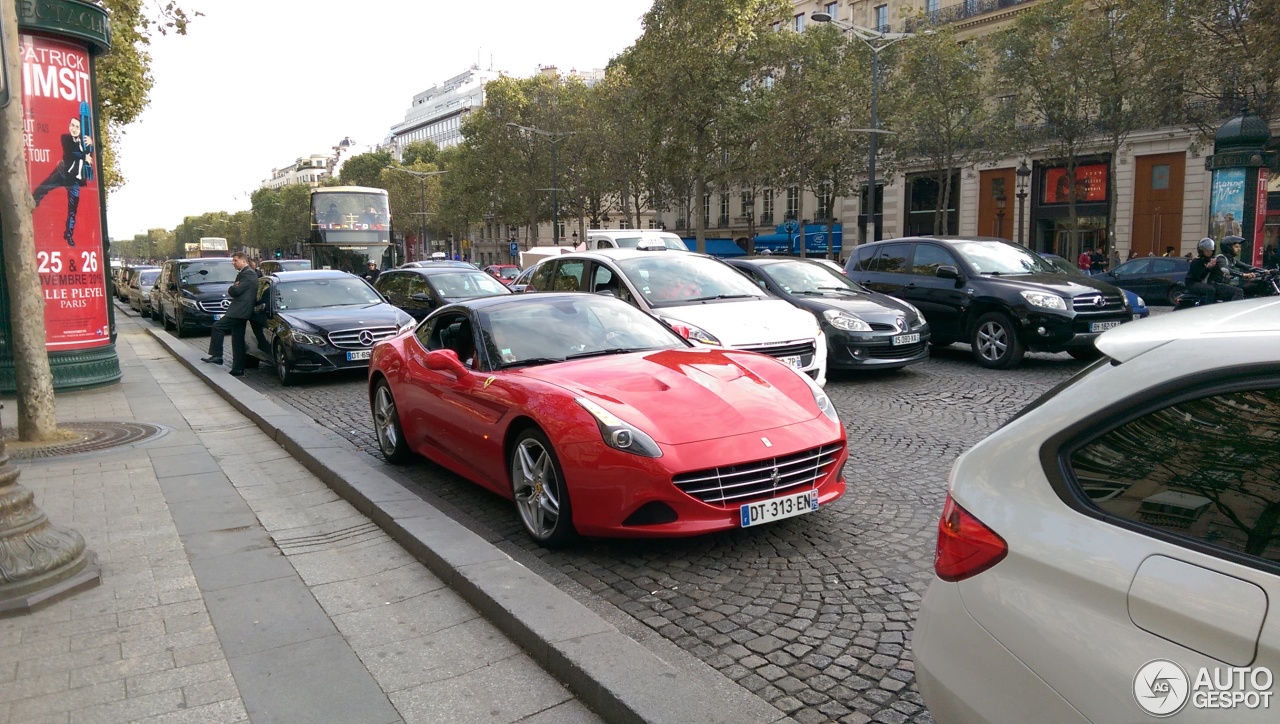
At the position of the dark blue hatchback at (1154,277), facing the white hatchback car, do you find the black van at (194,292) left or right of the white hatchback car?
right

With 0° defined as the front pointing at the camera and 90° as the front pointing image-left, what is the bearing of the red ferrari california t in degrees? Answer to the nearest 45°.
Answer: approximately 315°

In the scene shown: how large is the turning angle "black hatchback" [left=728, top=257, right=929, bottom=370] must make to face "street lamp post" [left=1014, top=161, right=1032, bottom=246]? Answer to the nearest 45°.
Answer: approximately 135° to its left

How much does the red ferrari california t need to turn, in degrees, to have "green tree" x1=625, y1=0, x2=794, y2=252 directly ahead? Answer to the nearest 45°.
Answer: approximately 135° to its left

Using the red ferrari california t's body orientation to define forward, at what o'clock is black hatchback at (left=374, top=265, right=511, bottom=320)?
The black hatchback is roughly at 7 o'clock from the red ferrari california t.

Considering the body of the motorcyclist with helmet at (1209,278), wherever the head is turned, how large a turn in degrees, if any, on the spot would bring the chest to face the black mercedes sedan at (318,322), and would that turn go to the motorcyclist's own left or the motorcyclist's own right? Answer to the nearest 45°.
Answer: approximately 90° to the motorcyclist's own right

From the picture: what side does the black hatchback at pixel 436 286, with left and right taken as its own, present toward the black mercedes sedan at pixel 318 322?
right
